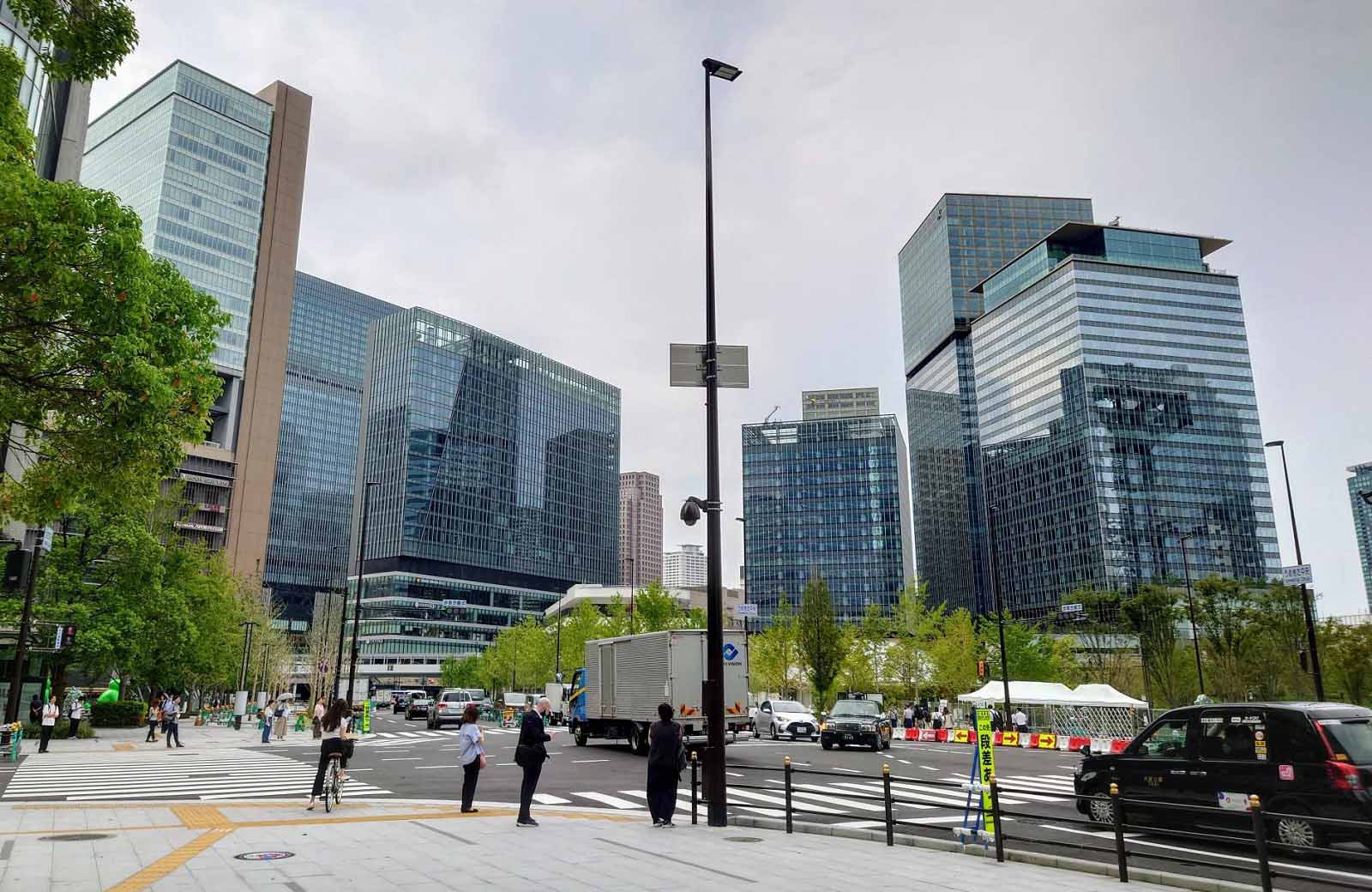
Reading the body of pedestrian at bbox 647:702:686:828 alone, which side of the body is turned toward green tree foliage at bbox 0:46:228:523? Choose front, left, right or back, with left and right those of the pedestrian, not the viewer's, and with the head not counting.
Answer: left

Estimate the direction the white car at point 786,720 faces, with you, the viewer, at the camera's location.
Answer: facing the viewer and to the right of the viewer

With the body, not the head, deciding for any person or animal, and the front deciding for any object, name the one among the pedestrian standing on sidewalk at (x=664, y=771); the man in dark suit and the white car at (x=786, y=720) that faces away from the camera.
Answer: the pedestrian standing on sidewalk

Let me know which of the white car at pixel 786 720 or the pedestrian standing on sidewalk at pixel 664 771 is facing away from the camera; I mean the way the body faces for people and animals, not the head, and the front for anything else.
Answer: the pedestrian standing on sidewalk

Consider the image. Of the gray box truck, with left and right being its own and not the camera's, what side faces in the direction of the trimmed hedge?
front

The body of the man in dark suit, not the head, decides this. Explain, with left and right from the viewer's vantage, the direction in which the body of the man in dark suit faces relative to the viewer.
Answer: facing to the right of the viewer

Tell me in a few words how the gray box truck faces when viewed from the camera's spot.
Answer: facing away from the viewer and to the left of the viewer

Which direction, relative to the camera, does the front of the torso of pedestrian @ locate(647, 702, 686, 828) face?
away from the camera

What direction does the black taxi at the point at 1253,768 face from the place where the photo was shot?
facing away from the viewer and to the left of the viewer

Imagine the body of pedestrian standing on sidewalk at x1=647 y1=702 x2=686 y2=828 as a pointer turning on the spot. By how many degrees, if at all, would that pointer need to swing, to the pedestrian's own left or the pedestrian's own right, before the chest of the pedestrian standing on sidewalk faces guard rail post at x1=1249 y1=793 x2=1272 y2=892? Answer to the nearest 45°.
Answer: approximately 135° to the pedestrian's own right

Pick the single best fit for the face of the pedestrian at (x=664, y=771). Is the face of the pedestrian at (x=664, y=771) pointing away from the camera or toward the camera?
away from the camera

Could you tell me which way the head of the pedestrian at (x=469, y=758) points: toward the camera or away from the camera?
away from the camera

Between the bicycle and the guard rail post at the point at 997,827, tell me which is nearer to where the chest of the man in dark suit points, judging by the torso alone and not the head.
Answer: the guard rail post

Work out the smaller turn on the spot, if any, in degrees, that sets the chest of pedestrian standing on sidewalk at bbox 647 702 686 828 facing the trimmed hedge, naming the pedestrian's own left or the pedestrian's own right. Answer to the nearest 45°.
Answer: approximately 45° to the pedestrian's own left
